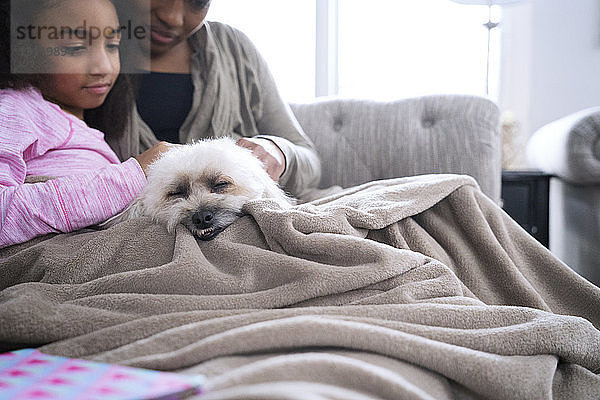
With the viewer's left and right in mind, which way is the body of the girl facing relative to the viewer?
facing the viewer and to the right of the viewer

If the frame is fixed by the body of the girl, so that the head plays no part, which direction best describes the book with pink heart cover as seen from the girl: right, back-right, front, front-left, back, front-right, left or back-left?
front-right

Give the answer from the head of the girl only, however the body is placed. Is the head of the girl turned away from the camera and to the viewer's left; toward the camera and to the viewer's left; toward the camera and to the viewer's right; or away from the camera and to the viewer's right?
toward the camera and to the viewer's right

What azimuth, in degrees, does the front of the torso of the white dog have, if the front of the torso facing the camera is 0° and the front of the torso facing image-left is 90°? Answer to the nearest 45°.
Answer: approximately 0°

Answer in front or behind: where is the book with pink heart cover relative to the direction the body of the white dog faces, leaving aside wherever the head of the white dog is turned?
in front

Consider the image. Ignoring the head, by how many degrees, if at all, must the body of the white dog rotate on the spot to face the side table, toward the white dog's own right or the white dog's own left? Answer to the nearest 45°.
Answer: approximately 135° to the white dog's own left

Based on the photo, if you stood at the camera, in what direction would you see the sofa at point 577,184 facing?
facing the viewer and to the left of the viewer

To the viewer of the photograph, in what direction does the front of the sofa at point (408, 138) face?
facing the viewer

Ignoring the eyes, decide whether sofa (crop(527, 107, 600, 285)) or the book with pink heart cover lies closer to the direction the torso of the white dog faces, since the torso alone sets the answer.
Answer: the book with pink heart cover

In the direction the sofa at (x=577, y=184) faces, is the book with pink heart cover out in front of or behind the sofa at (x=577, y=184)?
in front
